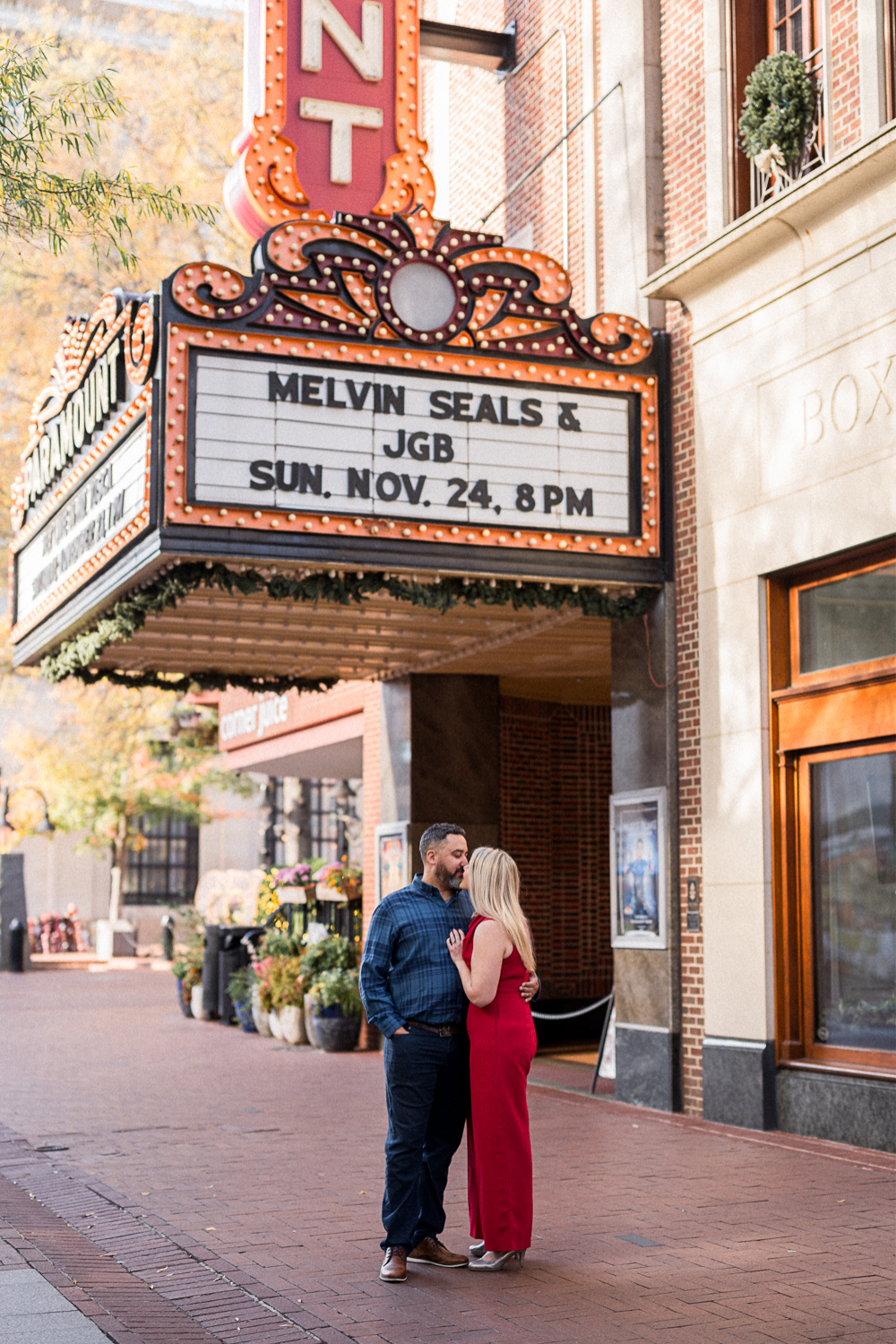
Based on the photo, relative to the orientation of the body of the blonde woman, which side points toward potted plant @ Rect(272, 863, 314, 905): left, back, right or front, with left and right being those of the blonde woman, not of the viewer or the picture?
right

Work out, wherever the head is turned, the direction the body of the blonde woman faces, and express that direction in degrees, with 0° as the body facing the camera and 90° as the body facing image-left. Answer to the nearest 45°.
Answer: approximately 90°

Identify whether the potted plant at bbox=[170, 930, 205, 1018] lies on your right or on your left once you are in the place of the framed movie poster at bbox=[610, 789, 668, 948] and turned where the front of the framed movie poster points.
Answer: on your right

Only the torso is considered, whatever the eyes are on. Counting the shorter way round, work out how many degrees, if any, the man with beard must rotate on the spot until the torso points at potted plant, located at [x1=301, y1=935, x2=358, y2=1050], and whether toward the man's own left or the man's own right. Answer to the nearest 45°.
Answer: approximately 135° to the man's own left

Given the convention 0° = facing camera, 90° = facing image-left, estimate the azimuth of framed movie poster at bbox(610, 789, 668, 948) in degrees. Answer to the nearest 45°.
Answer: approximately 45°

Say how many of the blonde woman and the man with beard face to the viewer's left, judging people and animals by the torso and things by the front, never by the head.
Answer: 1

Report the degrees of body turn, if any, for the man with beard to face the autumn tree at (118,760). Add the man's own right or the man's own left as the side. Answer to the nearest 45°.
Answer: approximately 135° to the man's own left

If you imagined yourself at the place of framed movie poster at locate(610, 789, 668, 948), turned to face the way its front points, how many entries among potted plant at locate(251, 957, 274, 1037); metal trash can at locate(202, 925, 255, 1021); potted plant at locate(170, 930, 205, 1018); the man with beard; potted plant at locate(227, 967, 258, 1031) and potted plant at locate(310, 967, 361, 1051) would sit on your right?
5

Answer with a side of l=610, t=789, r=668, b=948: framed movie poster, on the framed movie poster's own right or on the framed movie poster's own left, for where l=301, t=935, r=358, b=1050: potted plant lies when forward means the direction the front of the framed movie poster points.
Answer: on the framed movie poster's own right

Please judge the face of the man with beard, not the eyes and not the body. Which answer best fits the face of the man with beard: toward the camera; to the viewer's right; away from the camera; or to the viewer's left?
to the viewer's right

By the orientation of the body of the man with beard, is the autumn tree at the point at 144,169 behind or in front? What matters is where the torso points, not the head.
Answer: behind

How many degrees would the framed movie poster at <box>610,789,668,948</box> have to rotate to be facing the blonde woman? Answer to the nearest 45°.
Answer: approximately 45° to its left

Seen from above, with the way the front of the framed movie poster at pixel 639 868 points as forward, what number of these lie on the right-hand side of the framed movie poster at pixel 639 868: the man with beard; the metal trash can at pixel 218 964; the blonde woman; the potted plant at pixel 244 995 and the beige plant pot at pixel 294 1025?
3
